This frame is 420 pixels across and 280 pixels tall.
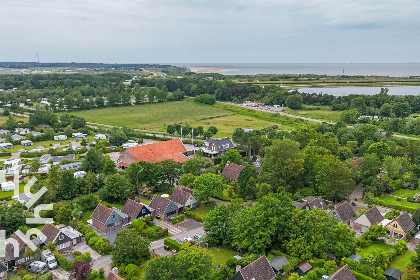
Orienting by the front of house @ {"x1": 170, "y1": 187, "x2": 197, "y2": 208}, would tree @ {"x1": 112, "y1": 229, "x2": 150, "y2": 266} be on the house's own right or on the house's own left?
on the house's own right

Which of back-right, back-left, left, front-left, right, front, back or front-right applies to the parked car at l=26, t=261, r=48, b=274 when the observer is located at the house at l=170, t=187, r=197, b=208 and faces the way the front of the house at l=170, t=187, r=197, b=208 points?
right

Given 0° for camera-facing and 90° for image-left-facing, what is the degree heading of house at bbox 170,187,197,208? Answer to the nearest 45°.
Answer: approximately 315°

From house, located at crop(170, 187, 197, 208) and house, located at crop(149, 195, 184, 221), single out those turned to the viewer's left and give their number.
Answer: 0

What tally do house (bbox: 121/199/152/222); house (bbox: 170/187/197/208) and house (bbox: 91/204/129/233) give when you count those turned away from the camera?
0

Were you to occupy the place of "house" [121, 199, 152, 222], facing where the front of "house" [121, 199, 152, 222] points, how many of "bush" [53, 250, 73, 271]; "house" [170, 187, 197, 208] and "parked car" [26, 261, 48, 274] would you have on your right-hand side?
2

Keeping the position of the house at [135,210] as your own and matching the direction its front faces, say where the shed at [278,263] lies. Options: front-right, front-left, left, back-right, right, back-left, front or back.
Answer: front

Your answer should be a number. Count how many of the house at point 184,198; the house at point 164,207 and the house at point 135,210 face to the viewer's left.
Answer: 0

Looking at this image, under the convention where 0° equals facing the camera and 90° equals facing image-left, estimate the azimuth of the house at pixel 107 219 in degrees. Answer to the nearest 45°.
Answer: approximately 315°

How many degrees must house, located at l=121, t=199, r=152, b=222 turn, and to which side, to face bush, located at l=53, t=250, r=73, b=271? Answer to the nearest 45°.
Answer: approximately 90° to its right

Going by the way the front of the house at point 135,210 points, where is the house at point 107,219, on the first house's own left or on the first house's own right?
on the first house's own right

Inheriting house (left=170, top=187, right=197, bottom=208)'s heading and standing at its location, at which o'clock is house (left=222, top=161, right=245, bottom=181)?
house (left=222, top=161, right=245, bottom=181) is roughly at 9 o'clock from house (left=170, top=187, right=197, bottom=208).
